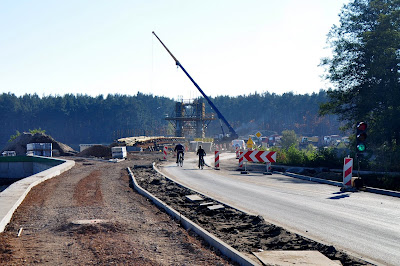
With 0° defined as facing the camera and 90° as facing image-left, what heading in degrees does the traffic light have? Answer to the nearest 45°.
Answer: approximately 0°

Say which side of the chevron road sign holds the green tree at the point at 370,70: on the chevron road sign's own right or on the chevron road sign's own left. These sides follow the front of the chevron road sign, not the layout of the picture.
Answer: on the chevron road sign's own left

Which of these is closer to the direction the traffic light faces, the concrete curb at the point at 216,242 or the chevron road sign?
the concrete curb

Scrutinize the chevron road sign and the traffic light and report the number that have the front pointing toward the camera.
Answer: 2

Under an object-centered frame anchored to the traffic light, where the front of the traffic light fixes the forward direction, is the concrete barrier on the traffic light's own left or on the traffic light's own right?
on the traffic light's own right

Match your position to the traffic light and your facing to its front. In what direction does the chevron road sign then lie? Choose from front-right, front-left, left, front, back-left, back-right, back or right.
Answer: back-right

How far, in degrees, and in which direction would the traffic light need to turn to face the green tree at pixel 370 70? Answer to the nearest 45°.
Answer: approximately 180°

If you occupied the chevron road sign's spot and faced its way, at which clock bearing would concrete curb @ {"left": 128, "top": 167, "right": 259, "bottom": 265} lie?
The concrete curb is roughly at 12 o'clock from the chevron road sign.
